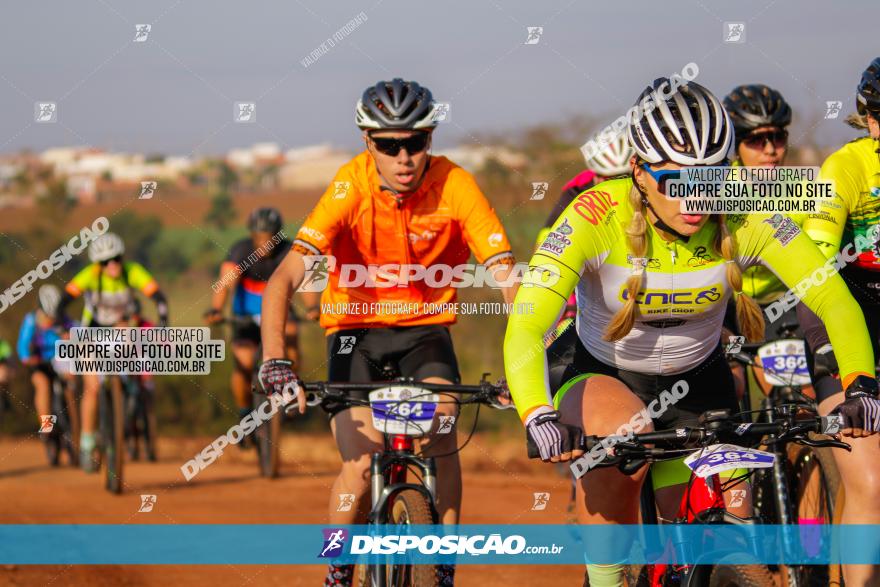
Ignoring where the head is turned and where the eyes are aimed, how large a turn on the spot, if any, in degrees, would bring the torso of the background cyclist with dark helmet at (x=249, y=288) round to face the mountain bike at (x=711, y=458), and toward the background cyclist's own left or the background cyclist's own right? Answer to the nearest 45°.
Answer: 0° — they already face it

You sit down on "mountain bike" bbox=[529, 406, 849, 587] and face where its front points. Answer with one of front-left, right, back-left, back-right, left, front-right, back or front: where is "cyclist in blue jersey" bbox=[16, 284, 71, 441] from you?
back

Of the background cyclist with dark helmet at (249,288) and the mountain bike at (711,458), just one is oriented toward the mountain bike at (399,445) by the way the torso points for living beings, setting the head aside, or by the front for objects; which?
the background cyclist with dark helmet

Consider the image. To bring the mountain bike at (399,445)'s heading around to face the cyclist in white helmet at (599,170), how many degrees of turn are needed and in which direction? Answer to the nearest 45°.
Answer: approximately 135° to its left

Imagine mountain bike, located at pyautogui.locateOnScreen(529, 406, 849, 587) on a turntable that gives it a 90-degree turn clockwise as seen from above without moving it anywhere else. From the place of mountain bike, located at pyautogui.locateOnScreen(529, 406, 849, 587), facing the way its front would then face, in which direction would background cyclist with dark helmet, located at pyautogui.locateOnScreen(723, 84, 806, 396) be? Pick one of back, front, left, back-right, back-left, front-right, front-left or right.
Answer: back-right

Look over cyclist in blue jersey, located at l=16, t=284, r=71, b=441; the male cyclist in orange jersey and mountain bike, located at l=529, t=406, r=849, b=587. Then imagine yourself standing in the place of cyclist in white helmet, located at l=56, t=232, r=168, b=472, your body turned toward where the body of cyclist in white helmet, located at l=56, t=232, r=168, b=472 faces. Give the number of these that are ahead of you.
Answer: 2

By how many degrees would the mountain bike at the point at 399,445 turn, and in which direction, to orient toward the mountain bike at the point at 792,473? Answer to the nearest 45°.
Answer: approximately 135° to its left

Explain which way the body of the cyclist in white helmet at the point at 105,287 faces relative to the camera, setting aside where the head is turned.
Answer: toward the camera

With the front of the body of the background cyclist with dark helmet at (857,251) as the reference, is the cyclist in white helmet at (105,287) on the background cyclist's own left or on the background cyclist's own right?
on the background cyclist's own right

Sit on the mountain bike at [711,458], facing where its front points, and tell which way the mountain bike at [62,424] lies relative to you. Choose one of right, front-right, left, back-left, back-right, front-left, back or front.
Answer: back

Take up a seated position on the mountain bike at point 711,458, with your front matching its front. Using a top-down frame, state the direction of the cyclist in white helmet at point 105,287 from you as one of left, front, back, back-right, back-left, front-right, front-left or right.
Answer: back

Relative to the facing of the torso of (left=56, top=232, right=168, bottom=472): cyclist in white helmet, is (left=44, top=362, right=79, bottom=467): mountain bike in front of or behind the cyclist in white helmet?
behind

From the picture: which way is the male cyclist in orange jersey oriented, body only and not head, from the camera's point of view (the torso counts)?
toward the camera

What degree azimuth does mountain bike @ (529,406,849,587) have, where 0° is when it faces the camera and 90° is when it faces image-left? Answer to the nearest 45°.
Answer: approximately 315°

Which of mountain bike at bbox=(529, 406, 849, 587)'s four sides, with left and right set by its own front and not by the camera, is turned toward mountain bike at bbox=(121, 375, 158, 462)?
back

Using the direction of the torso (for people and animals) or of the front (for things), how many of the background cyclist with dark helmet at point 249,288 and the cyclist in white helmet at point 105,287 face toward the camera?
2
